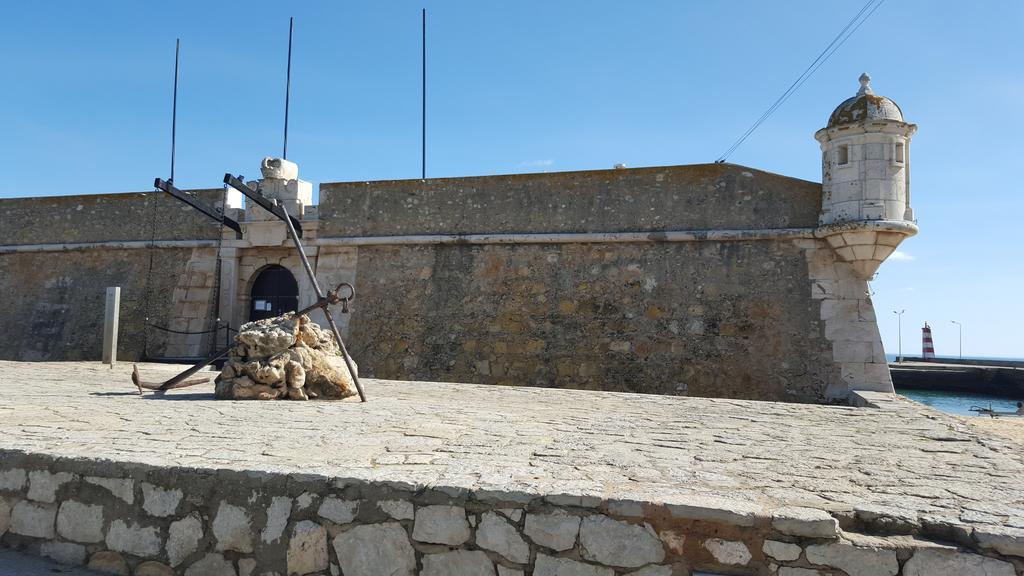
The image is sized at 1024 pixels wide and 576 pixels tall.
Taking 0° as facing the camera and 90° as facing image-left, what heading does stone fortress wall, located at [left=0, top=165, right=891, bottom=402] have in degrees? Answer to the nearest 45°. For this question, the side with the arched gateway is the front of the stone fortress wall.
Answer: approximately 0°

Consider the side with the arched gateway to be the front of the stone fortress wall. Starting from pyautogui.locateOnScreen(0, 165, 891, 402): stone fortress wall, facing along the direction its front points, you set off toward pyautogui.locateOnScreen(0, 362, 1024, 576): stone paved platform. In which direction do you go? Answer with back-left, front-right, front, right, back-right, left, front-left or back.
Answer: front

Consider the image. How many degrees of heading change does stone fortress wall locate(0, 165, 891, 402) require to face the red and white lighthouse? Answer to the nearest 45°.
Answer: approximately 135° to its left

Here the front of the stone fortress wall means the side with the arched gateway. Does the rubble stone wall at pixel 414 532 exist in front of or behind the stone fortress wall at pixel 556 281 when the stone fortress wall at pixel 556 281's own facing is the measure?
in front

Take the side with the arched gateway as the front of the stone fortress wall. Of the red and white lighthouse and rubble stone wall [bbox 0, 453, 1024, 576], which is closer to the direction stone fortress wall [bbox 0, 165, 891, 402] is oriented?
the rubble stone wall

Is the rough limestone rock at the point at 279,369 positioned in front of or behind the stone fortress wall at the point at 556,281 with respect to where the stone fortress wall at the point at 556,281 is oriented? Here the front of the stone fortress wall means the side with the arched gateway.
in front

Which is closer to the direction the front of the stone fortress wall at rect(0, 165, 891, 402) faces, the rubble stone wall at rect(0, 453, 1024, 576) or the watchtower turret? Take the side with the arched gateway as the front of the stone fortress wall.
the rubble stone wall

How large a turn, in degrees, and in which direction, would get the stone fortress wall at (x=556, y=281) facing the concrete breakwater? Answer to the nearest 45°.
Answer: approximately 135° to its left
